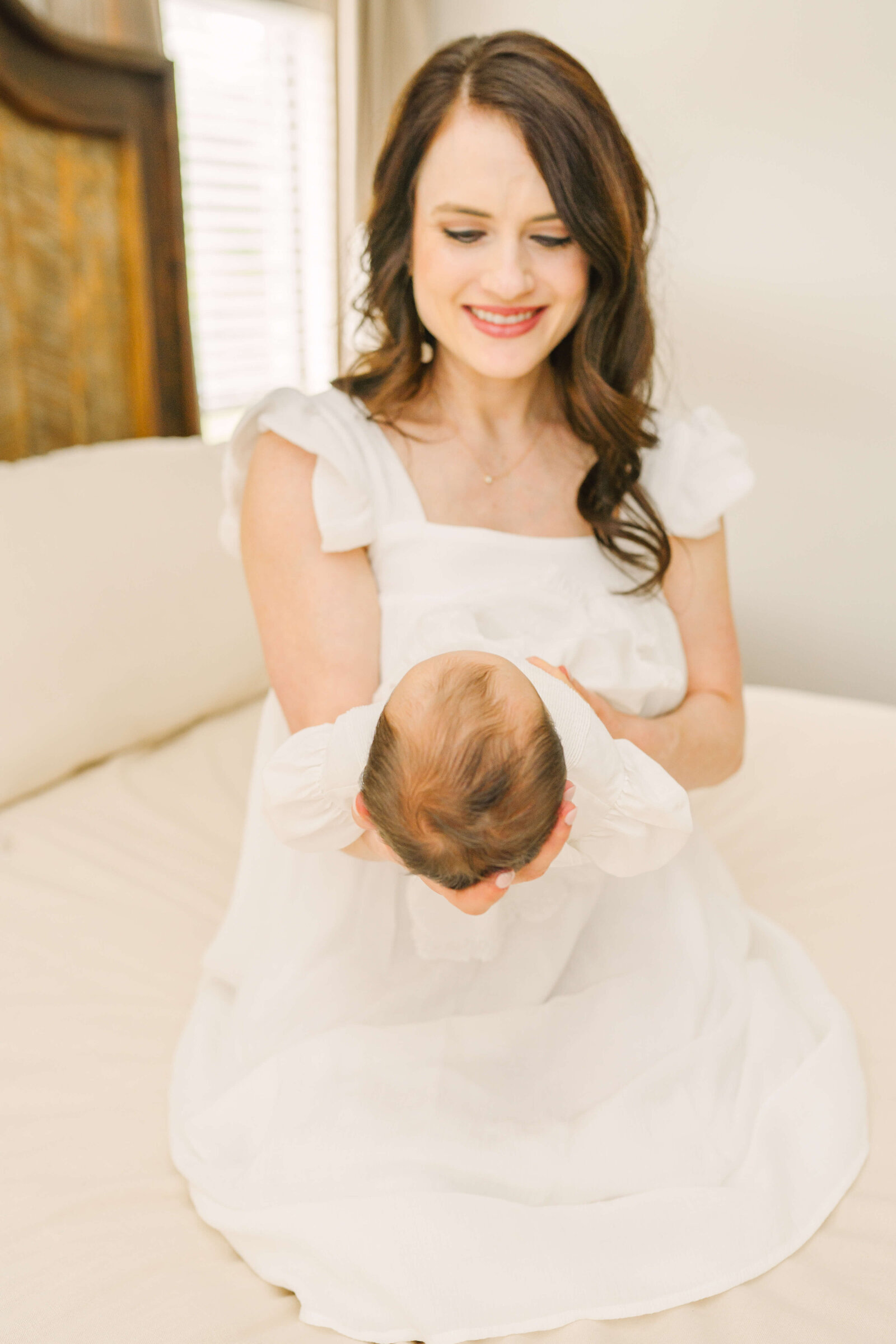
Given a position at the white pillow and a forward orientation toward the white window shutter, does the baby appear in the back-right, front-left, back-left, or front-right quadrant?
back-right

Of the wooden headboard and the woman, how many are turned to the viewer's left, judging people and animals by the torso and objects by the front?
0

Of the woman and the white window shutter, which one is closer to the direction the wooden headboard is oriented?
the woman

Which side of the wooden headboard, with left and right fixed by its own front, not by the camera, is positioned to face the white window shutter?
left

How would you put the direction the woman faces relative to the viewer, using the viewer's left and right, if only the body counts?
facing the viewer

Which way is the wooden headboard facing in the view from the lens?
facing the viewer and to the right of the viewer

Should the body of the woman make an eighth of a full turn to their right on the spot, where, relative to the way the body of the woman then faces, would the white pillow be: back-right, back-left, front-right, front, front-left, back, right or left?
right

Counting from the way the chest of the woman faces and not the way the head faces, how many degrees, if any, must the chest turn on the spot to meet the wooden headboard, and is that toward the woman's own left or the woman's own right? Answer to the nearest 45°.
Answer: approximately 135° to the woman's own right
